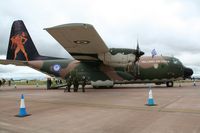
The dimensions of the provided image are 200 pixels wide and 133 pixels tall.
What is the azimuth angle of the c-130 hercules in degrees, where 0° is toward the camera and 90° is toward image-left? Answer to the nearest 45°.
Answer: approximately 270°
